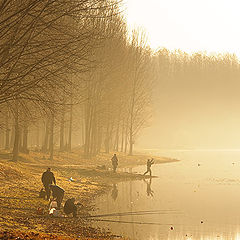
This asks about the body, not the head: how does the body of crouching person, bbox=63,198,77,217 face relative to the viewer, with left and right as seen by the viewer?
facing to the right of the viewer
